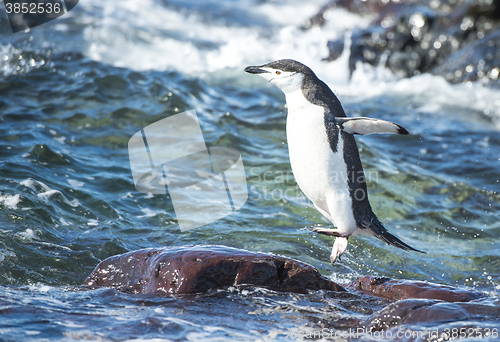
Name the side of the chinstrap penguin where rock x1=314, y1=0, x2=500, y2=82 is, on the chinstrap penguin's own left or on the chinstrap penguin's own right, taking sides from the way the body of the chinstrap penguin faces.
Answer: on the chinstrap penguin's own right

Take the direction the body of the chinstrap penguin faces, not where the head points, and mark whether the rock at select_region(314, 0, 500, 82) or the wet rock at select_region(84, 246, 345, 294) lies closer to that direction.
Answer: the wet rock

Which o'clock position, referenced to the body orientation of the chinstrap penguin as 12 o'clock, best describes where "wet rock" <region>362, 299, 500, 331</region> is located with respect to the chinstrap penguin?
The wet rock is roughly at 8 o'clock from the chinstrap penguin.

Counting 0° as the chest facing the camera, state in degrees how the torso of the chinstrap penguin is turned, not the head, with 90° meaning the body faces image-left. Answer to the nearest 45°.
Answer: approximately 90°

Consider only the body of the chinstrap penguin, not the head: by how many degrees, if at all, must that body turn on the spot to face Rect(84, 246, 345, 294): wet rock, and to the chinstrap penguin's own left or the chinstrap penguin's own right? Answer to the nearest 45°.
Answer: approximately 45° to the chinstrap penguin's own left
